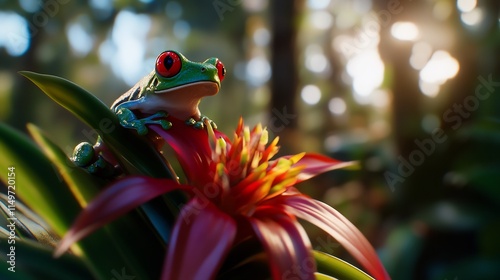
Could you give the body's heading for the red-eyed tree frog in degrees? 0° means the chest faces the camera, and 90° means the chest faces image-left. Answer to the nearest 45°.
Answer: approximately 315°
